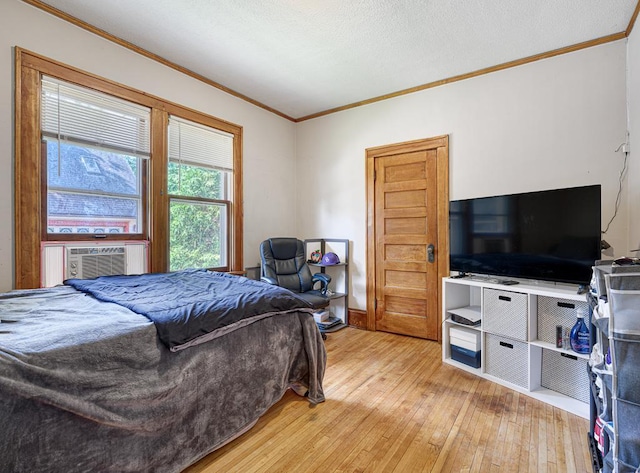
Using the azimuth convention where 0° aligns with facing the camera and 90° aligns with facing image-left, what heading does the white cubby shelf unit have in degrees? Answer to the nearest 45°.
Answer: approximately 45°

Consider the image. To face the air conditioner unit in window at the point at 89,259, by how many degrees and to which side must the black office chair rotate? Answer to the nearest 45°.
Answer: approximately 90° to its right

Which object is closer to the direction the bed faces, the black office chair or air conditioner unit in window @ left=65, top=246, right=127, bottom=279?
the black office chair
